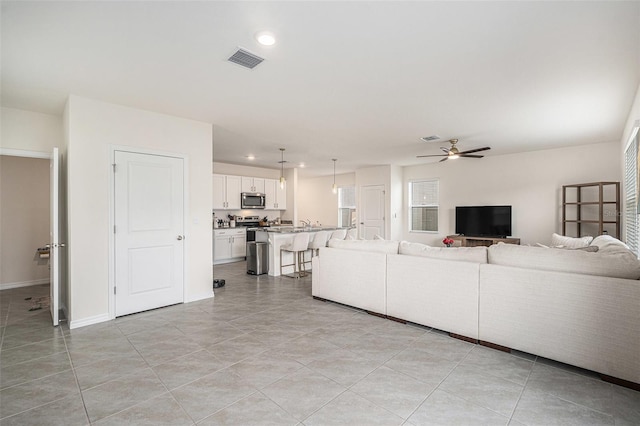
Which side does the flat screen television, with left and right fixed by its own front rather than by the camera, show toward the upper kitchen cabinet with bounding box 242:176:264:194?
right

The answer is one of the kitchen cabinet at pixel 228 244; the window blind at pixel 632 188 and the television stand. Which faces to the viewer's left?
the window blind

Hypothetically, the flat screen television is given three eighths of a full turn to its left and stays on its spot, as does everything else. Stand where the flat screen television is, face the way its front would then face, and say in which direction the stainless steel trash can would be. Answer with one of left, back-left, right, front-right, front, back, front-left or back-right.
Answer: back

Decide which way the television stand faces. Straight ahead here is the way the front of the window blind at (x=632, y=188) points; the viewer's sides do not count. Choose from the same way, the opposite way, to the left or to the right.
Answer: to the left

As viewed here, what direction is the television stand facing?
toward the camera

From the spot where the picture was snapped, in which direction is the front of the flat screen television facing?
facing the viewer

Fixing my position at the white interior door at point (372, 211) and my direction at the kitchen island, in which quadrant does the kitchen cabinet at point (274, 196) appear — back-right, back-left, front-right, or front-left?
front-right

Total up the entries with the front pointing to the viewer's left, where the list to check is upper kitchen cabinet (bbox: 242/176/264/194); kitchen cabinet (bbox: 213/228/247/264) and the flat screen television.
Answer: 0

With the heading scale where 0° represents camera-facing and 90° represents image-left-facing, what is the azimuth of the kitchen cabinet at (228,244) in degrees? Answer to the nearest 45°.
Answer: approximately 315°

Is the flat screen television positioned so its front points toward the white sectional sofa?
yes

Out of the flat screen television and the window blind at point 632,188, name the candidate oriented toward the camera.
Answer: the flat screen television

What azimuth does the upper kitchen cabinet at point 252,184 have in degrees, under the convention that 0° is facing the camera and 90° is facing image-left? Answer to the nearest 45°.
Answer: approximately 315°

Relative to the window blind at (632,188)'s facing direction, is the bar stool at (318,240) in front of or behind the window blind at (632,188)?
in front
